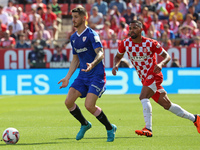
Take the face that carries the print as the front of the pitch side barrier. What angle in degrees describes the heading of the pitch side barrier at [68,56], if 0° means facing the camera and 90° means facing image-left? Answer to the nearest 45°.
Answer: approximately 0°

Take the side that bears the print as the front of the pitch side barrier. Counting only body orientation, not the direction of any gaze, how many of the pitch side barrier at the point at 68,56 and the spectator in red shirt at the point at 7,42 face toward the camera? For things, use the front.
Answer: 2

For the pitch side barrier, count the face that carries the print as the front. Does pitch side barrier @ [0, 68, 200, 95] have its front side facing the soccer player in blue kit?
yes

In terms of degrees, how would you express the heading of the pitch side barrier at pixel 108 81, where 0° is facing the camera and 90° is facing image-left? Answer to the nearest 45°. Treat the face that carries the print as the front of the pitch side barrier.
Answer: approximately 0°

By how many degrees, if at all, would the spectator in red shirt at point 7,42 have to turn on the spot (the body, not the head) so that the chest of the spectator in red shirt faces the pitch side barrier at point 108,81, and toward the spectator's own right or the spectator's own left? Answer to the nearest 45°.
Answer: approximately 45° to the spectator's own left

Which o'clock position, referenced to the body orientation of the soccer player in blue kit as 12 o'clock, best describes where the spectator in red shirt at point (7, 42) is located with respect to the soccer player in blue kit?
The spectator in red shirt is roughly at 4 o'clock from the soccer player in blue kit.

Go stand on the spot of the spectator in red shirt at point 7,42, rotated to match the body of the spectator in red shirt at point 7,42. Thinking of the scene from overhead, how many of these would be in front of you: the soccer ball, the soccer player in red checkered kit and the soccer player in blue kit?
3

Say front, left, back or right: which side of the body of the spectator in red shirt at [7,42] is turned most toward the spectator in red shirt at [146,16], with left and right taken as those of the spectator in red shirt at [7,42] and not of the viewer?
left

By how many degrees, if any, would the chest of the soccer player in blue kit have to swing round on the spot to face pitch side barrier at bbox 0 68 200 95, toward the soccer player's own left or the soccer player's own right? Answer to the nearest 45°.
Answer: approximately 135° to the soccer player's own right

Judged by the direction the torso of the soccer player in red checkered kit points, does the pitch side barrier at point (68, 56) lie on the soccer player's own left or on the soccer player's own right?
on the soccer player's own right

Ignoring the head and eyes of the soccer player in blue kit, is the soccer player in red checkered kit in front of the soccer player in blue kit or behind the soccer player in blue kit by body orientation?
behind
